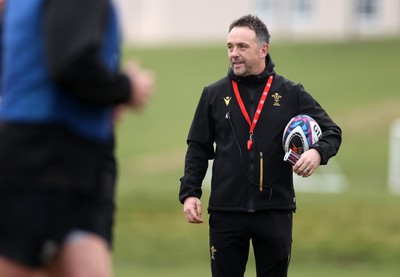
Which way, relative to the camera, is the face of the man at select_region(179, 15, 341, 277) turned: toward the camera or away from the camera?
toward the camera

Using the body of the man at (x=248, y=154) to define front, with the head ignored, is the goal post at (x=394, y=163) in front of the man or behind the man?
behind

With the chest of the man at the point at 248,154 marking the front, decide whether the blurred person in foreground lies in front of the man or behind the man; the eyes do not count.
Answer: in front

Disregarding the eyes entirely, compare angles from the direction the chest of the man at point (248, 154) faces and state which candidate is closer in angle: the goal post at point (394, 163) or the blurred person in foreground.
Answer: the blurred person in foreground

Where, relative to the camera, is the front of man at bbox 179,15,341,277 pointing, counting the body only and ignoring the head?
toward the camera
